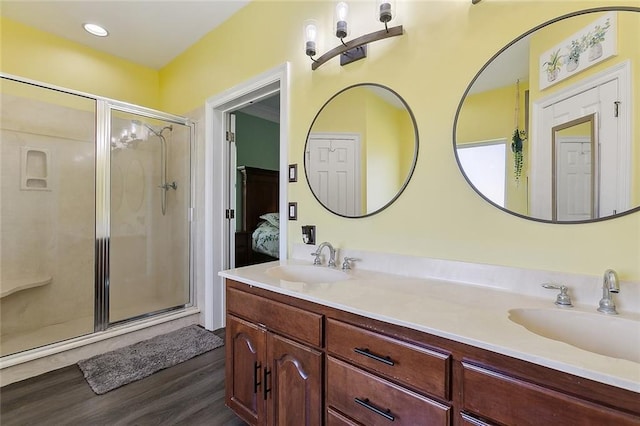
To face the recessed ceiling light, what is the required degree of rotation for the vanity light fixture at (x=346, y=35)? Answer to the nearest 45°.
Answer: approximately 45° to its right

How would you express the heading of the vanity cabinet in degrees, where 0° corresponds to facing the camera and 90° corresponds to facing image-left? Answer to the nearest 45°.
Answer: approximately 45°

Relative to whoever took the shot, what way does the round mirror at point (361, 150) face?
facing the viewer and to the left of the viewer

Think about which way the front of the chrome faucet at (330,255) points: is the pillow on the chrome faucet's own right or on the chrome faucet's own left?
on the chrome faucet's own right

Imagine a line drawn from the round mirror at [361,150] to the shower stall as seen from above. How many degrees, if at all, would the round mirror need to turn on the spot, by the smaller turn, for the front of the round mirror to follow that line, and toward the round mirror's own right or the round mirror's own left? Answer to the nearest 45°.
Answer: approximately 45° to the round mirror's own right

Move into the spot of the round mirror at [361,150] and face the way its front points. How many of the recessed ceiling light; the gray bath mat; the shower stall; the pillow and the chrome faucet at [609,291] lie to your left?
1

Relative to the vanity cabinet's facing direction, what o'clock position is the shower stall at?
The shower stall is roughly at 2 o'clock from the vanity cabinet.

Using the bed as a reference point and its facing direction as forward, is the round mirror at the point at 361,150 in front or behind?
in front

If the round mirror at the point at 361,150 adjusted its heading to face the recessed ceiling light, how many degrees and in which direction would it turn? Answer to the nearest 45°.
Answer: approximately 45° to its right

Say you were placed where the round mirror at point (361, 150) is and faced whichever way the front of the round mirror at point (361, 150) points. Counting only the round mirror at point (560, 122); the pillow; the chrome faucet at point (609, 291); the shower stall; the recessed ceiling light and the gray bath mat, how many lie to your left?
2
